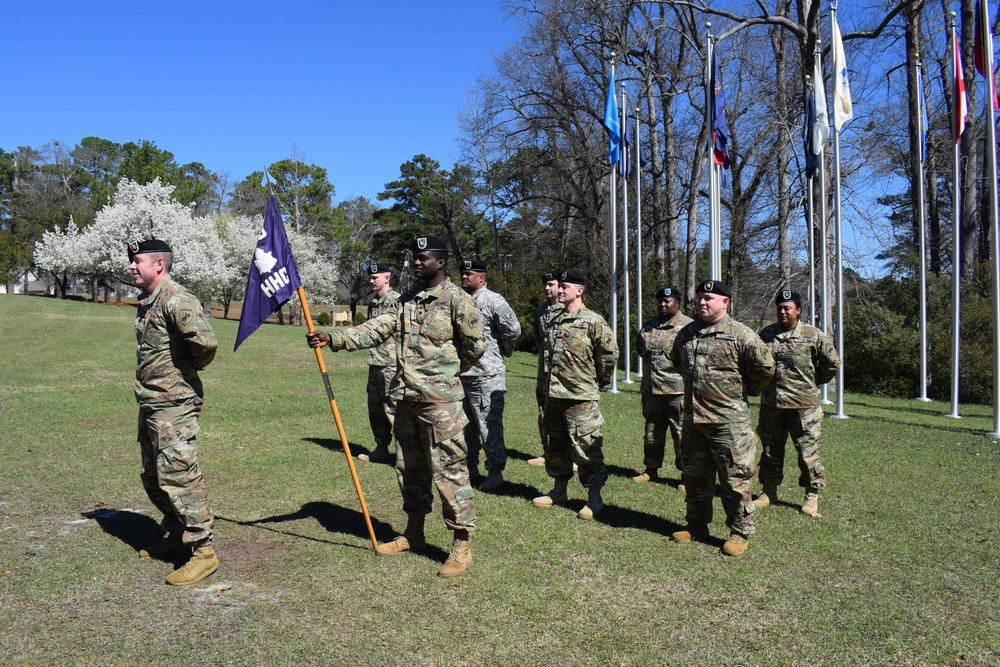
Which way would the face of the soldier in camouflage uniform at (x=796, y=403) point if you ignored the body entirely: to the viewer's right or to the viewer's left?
to the viewer's left

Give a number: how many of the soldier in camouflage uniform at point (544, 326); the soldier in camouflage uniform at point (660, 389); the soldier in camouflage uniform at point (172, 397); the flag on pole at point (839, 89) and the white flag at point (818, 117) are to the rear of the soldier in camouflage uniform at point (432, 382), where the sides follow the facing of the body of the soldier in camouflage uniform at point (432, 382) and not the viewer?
4

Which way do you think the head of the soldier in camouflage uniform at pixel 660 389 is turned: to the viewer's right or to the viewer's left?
to the viewer's left

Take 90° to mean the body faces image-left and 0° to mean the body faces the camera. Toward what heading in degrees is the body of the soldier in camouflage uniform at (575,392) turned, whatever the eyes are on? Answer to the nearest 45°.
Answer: approximately 45°

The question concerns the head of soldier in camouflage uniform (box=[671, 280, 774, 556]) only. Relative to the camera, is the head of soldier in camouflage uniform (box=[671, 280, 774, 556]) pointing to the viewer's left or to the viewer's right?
to the viewer's left
